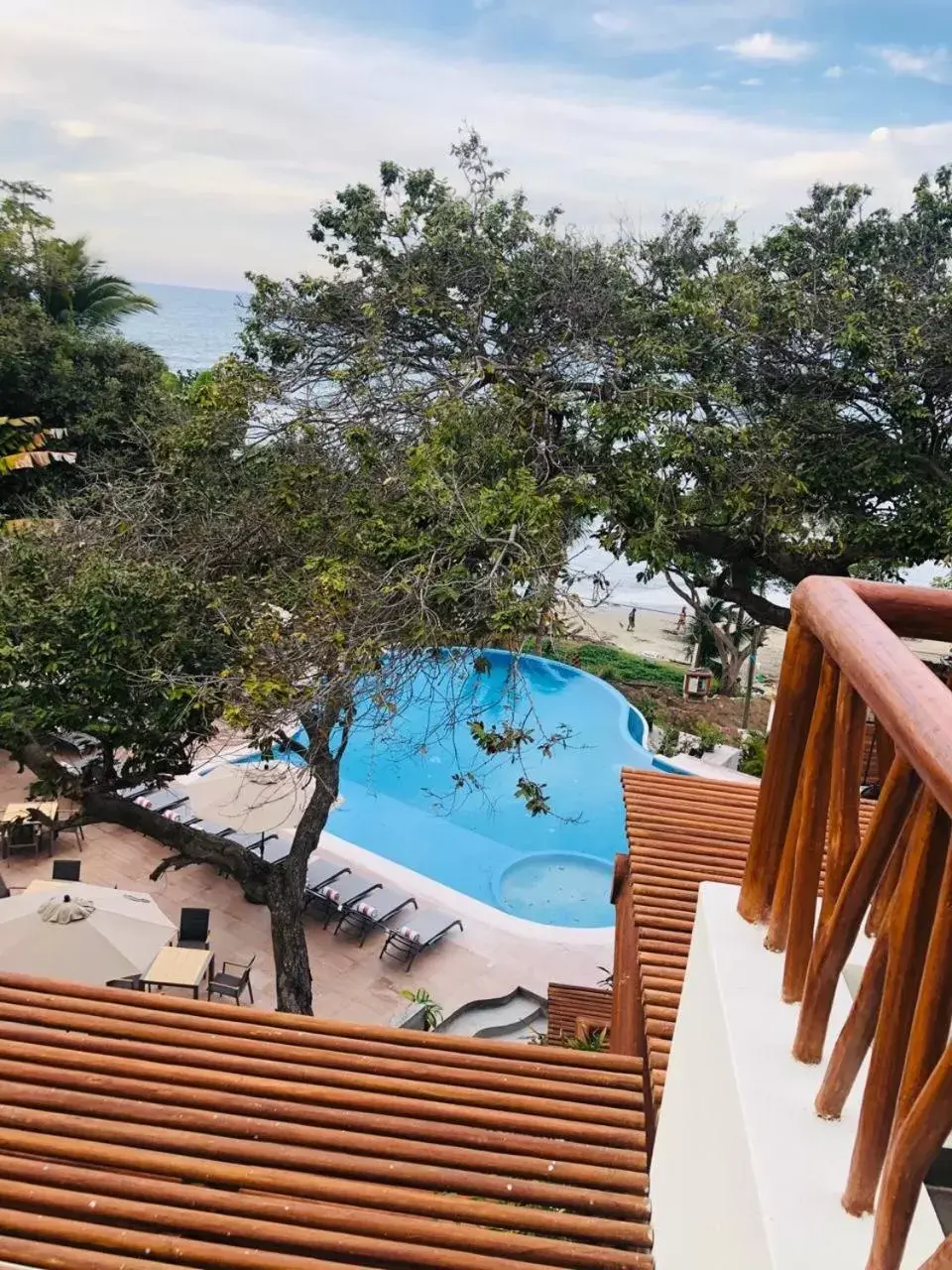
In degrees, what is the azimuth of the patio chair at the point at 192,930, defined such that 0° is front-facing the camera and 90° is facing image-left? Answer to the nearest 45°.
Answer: approximately 0°

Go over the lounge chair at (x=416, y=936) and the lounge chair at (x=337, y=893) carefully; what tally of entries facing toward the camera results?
0

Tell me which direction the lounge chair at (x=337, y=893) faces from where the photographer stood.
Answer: facing away from the viewer and to the right of the viewer

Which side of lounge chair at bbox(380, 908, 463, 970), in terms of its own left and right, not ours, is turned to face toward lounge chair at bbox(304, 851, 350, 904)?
left

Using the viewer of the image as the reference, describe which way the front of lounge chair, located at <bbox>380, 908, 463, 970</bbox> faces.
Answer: facing away from the viewer and to the right of the viewer

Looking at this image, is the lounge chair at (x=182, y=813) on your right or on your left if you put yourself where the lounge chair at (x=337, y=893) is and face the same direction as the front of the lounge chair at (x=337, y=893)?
on your left

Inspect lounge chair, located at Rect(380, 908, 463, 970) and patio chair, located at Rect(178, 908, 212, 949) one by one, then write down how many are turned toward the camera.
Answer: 1

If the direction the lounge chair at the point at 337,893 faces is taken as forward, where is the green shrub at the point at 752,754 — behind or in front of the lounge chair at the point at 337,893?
in front

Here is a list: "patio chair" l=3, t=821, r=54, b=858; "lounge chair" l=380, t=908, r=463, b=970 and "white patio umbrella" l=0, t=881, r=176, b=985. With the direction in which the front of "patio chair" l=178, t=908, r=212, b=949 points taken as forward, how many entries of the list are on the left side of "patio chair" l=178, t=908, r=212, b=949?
1

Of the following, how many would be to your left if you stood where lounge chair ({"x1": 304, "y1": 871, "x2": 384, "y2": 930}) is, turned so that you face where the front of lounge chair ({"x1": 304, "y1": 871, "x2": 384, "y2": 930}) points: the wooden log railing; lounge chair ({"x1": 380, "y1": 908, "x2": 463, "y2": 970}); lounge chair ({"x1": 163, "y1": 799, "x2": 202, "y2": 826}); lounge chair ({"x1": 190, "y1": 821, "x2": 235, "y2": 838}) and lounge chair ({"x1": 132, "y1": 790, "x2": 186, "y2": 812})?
3

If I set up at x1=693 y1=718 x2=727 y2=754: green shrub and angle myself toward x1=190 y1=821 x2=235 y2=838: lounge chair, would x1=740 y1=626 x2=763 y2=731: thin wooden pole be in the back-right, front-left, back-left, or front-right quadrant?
back-right
